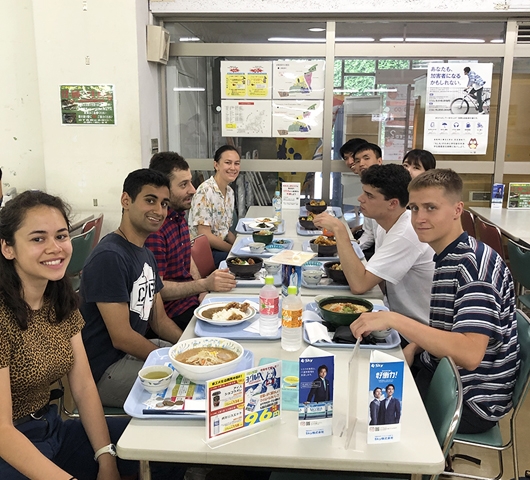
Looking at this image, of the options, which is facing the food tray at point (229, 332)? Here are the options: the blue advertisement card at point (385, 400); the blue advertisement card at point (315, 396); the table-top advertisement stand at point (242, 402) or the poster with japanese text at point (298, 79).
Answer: the poster with japanese text

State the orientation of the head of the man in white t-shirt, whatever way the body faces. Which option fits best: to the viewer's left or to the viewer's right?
to the viewer's left

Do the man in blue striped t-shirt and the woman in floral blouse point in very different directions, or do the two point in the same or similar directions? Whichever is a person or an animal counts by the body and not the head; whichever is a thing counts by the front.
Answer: very different directions

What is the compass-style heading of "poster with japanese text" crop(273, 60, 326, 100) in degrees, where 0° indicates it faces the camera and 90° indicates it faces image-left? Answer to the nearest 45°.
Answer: approximately 0°

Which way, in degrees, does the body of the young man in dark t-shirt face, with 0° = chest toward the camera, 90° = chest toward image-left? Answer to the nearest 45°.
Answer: approximately 315°

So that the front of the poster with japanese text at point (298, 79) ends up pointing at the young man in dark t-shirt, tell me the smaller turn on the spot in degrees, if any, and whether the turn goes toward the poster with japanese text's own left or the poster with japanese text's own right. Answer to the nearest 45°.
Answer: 0° — it already faces them

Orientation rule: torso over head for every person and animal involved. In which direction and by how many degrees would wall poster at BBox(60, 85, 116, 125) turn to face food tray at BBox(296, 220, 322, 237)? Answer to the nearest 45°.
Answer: approximately 45° to its left

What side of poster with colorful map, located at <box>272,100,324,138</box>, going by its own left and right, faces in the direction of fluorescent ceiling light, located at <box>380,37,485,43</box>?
left

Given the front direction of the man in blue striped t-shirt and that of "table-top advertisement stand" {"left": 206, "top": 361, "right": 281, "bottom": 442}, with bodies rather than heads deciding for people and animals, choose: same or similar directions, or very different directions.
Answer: very different directions

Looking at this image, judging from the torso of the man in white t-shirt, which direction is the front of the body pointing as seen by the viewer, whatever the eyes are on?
to the viewer's left

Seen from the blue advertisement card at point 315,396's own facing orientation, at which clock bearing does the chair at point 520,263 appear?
The chair is roughly at 7 o'clock from the blue advertisement card.
